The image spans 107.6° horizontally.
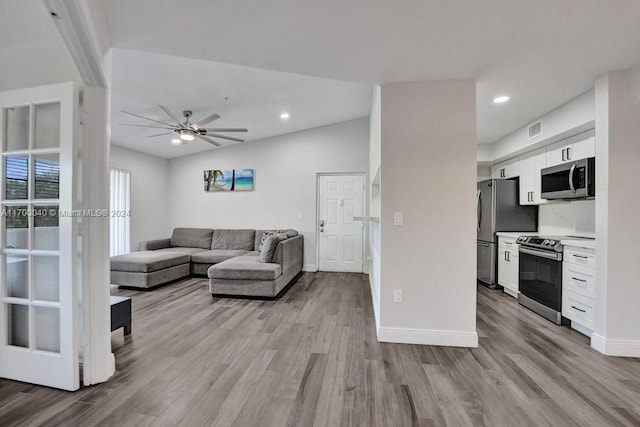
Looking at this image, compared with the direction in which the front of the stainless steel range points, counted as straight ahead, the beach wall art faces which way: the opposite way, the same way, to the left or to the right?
to the left

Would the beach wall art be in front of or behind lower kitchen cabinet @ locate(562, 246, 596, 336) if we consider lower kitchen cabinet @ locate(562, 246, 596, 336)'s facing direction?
in front

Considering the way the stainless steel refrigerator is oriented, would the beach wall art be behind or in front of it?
in front

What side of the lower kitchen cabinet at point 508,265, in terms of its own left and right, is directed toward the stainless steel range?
left

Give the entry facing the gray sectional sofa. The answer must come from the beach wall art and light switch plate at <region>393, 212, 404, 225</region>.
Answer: the beach wall art

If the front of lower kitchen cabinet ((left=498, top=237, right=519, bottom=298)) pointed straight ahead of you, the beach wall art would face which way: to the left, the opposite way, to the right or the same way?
to the left

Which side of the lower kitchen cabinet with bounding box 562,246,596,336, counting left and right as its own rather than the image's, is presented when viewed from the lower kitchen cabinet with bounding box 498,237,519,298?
right

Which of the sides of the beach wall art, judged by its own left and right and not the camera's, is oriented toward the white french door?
front

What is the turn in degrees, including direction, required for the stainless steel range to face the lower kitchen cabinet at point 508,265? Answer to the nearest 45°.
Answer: approximately 90° to its right

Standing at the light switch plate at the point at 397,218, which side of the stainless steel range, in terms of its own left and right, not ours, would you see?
front

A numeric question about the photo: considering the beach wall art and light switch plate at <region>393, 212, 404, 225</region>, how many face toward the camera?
2

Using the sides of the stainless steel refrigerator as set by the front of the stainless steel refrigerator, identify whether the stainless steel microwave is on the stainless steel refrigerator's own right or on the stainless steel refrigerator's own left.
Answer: on the stainless steel refrigerator's own left

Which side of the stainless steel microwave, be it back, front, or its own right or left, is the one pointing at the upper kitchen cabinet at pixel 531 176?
right

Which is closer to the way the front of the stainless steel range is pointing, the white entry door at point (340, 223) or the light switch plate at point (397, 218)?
the light switch plate

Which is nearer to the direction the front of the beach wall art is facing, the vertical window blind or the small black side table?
the small black side table
